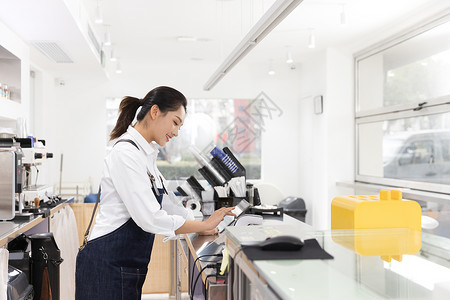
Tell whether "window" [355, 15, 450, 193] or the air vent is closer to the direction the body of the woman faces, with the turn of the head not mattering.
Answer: the window

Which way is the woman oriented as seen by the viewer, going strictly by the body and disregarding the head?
to the viewer's right

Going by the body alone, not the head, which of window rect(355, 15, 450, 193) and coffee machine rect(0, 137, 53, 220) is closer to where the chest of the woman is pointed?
the window

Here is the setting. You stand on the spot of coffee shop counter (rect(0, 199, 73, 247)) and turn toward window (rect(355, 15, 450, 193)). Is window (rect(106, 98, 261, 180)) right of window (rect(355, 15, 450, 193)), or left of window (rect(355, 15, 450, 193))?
left

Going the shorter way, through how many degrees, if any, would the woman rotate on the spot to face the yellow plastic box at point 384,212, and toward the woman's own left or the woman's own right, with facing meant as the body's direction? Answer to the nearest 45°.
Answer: approximately 45° to the woman's own right

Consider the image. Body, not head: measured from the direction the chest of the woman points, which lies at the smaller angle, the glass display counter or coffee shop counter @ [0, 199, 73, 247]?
the glass display counter

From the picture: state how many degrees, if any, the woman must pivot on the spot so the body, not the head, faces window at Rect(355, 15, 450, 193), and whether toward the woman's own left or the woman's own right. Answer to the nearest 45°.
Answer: approximately 45° to the woman's own left

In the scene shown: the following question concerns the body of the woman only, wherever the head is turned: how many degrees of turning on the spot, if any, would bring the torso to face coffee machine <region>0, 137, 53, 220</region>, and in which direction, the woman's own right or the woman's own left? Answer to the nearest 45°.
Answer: approximately 135° to the woman's own left

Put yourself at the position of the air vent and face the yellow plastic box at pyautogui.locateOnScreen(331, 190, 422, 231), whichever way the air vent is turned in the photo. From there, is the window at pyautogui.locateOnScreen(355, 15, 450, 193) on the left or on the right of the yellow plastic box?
left
